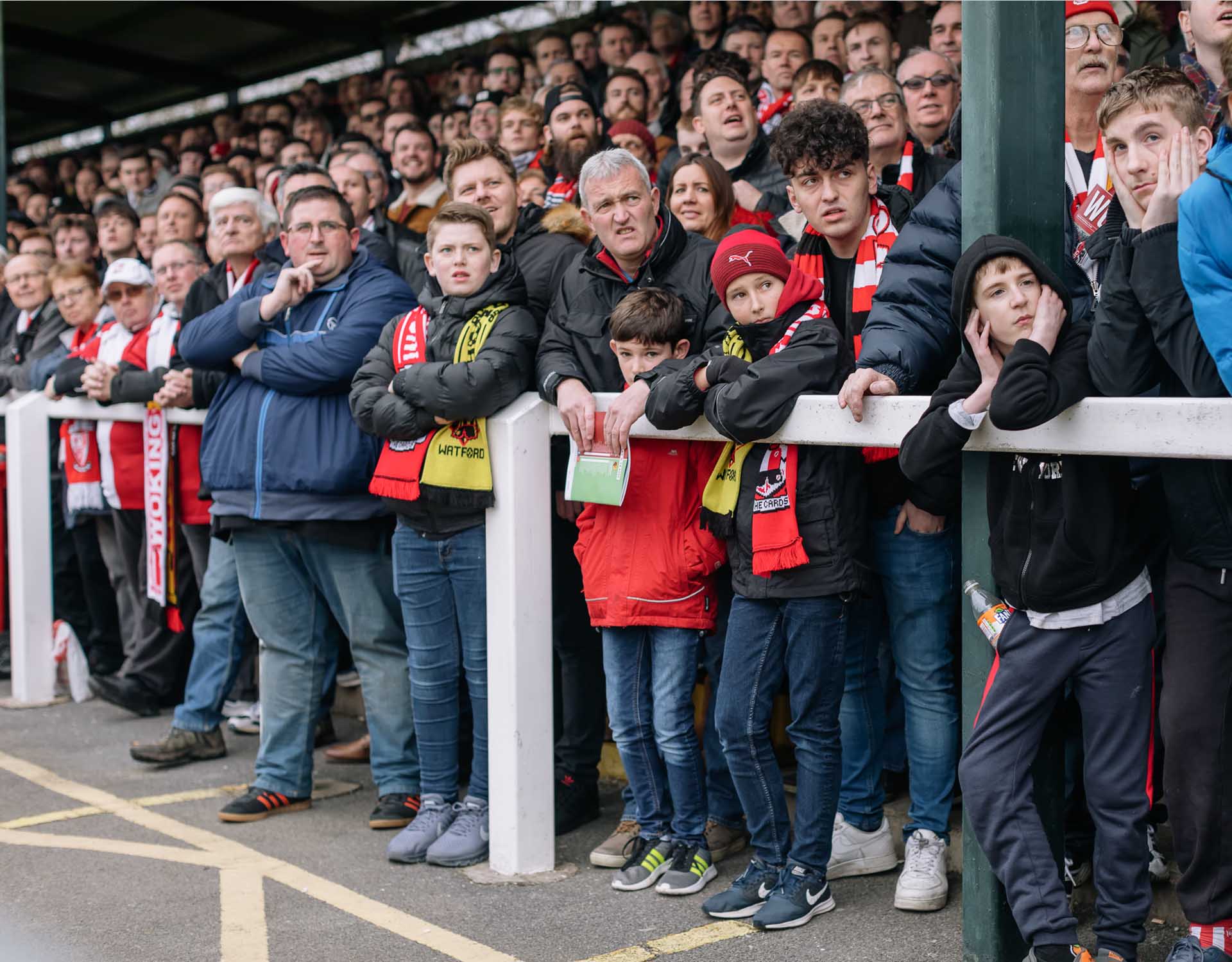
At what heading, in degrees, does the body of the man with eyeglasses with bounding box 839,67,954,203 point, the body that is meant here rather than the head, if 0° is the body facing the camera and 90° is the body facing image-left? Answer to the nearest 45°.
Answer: approximately 0°

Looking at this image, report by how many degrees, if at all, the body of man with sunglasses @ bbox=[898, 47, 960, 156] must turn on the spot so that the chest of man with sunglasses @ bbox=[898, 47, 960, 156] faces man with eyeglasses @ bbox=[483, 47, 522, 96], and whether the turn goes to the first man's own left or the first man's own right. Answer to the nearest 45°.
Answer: approximately 135° to the first man's own right

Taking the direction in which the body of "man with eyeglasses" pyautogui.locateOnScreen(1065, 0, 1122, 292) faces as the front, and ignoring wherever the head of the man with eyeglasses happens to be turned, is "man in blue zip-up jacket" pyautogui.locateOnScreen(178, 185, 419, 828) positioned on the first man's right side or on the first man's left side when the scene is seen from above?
on the first man's right side

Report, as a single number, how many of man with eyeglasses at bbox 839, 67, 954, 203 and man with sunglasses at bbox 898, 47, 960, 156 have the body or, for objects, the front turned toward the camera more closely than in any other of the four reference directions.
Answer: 2
